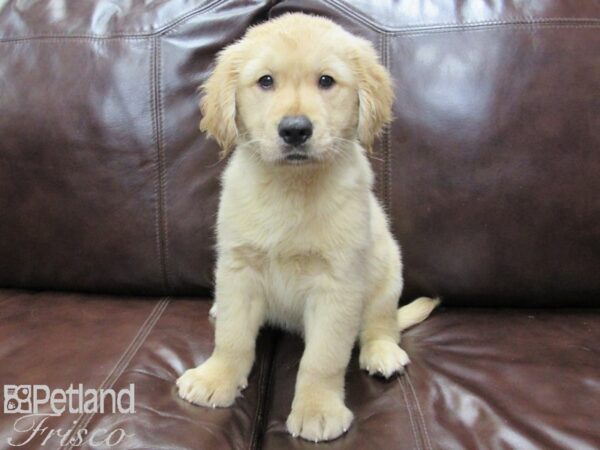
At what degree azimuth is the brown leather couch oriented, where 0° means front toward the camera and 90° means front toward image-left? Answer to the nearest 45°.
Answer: approximately 0°
